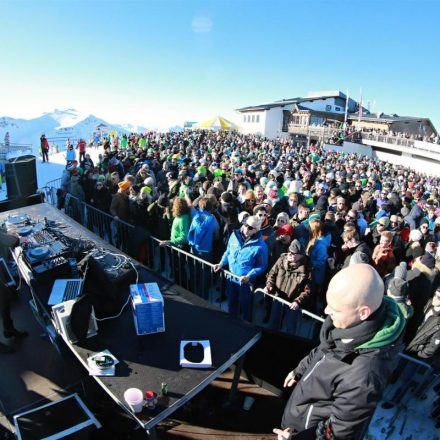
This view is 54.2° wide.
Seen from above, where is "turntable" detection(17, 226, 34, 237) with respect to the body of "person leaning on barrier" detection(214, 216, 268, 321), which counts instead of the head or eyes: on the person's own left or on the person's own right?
on the person's own right

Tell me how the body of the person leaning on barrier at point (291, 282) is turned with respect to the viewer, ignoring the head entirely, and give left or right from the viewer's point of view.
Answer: facing the viewer and to the left of the viewer

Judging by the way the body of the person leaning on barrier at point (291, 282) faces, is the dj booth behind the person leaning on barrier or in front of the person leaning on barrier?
in front

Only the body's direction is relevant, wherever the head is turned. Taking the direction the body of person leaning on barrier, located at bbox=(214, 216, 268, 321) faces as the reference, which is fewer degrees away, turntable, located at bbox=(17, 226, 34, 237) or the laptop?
the laptop
